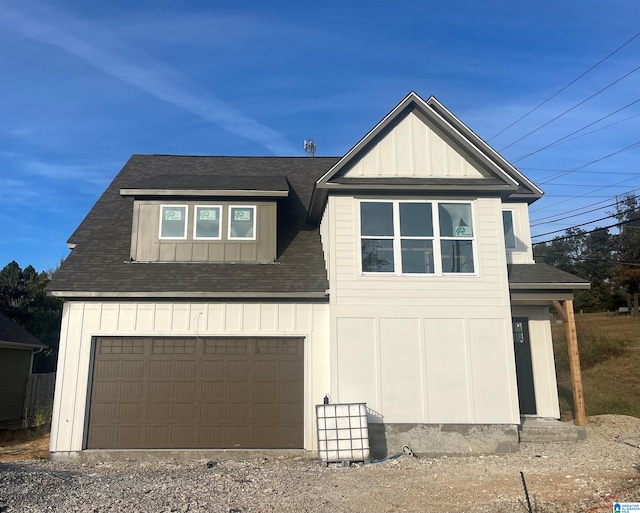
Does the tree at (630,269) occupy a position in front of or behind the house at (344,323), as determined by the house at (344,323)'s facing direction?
behind

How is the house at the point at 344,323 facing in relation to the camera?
toward the camera

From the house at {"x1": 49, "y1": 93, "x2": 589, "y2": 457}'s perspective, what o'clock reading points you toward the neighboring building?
The neighboring building is roughly at 4 o'clock from the house.

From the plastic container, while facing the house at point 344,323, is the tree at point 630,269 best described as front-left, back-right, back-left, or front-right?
front-right

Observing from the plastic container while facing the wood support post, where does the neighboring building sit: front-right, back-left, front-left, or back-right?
back-left

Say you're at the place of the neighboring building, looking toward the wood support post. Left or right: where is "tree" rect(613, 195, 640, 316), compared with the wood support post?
left

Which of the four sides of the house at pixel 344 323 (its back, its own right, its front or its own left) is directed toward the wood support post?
left
